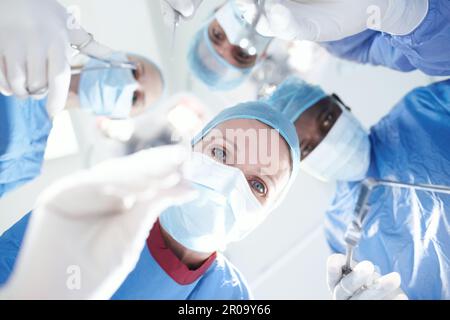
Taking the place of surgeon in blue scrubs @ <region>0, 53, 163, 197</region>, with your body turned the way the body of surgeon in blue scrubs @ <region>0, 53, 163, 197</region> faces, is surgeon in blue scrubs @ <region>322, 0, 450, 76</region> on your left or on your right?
on your left

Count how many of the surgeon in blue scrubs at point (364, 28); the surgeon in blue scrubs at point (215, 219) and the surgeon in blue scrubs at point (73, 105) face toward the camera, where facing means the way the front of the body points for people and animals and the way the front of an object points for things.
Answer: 3

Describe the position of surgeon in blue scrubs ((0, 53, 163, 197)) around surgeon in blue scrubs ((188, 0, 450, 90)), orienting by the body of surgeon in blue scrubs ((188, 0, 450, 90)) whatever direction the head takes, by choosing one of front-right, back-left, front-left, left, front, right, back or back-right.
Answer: right

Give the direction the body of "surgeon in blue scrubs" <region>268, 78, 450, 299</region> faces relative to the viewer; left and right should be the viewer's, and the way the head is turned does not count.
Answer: facing the viewer and to the left of the viewer

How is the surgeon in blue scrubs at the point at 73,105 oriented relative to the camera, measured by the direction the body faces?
toward the camera
